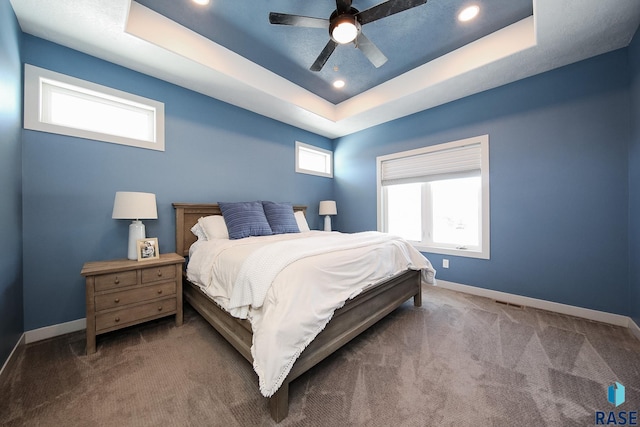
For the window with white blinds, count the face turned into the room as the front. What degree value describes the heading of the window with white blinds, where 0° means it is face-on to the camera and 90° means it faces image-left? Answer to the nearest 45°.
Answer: approximately 45°

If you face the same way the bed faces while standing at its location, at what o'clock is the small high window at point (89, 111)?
The small high window is roughly at 5 o'clock from the bed.

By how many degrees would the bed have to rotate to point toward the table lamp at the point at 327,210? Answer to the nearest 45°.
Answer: approximately 135° to its left

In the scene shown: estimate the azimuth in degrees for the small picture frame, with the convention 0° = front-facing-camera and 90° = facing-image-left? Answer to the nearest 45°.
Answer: approximately 0°

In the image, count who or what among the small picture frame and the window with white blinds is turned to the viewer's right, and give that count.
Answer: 0

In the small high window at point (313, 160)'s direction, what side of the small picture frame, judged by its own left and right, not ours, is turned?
left

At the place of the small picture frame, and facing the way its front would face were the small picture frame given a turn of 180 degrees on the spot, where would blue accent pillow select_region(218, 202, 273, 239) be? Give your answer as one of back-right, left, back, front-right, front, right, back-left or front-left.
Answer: right

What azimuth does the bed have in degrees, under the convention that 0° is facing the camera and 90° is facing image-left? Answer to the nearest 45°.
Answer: approximately 315°

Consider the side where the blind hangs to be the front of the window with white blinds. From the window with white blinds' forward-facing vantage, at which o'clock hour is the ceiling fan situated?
The ceiling fan is roughly at 11 o'clock from the window with white blinds.

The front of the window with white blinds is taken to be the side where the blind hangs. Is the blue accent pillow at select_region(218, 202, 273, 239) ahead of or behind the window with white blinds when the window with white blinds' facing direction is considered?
ahead

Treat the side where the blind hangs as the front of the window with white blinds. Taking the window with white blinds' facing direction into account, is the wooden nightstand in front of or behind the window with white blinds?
in front

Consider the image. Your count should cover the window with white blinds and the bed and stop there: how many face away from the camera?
0

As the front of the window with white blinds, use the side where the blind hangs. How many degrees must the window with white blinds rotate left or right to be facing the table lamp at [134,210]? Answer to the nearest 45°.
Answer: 0° — it already faces it
